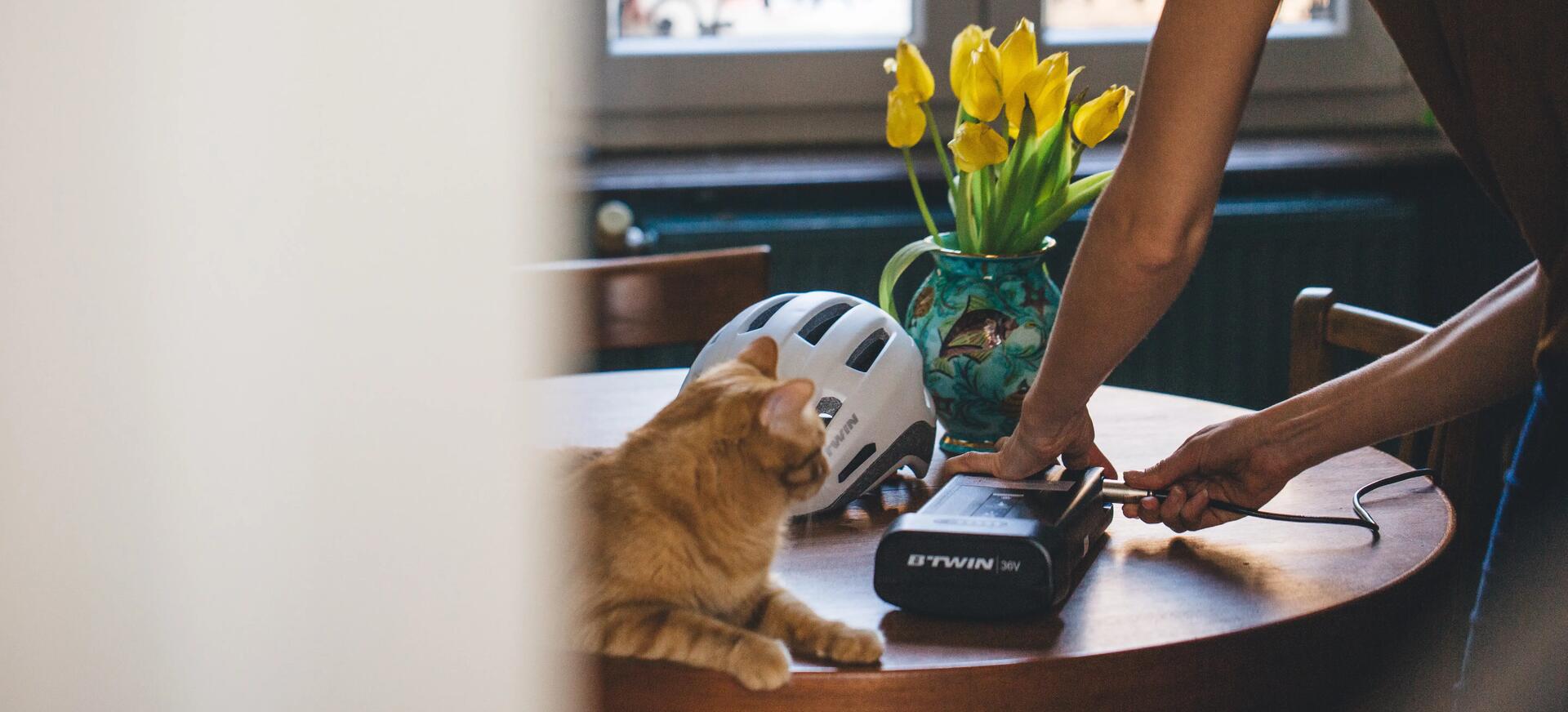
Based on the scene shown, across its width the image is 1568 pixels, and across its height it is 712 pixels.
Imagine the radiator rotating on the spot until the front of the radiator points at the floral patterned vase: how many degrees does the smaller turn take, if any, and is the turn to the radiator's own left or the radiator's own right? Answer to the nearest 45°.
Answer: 0° — it already faces it

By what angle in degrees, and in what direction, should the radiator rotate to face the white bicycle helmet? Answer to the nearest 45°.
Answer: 0° — it already faces it

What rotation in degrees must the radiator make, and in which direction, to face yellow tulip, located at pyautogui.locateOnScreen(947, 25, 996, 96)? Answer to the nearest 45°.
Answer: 0° — it already faces it

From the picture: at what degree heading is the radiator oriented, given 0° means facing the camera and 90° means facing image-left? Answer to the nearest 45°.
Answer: approximately 0°
